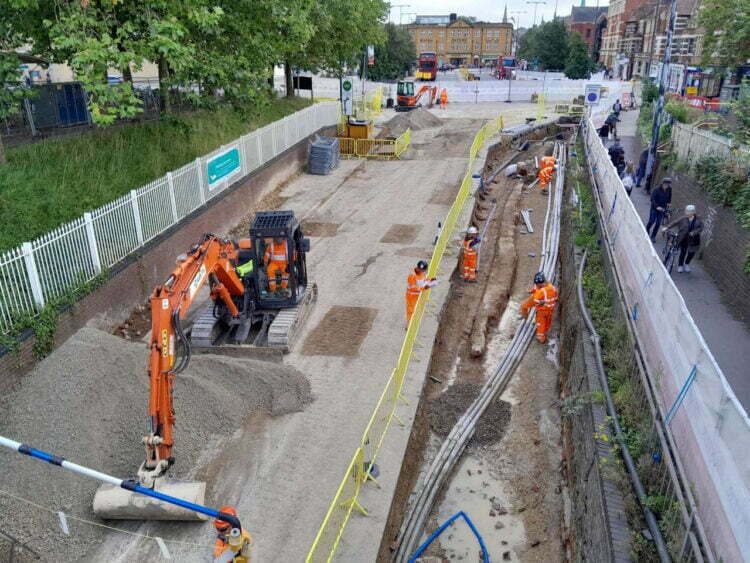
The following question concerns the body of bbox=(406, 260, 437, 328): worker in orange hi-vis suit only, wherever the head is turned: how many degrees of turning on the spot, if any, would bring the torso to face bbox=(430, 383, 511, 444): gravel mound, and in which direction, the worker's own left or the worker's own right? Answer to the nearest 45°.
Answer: approximately 45° to the worker's own right

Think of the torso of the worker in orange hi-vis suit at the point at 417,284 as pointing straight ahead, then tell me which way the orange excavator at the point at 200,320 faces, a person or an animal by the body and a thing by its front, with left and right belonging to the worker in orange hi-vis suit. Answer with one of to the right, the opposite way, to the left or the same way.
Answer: to the right

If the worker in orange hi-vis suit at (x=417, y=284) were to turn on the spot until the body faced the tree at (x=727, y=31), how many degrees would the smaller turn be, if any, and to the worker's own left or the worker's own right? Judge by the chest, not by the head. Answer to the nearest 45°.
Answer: approximately 45° to the worker's own left

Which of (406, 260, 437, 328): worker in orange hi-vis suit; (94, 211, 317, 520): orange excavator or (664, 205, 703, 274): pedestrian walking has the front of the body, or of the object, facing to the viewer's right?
the worker in orange hi-vis suit

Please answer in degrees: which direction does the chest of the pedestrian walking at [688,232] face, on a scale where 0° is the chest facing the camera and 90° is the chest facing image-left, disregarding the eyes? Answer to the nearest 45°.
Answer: approximately 0°

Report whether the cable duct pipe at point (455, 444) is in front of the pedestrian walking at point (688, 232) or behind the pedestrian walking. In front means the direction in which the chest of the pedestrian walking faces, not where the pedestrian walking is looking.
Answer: in front

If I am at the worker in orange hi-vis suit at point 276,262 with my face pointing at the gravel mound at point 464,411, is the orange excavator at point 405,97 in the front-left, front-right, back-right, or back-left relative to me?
back-left

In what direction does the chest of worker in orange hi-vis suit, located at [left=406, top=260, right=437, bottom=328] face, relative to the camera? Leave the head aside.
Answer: to the viewer's right

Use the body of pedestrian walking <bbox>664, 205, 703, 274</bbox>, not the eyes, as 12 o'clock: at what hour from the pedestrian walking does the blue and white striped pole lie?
The blue and white striped pole is roughly at 1 o'clock from the pedestrian walking.

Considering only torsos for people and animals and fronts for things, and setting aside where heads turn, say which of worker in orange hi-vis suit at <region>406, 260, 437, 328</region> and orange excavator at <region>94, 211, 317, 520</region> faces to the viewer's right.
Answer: the worker in orange hi-vis suit

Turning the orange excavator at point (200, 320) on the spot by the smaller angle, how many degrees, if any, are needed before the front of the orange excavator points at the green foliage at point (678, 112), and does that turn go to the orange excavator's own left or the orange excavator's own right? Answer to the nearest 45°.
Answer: approximately 180°

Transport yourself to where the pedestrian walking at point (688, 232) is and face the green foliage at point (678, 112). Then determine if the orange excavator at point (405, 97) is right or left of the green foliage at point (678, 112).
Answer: left

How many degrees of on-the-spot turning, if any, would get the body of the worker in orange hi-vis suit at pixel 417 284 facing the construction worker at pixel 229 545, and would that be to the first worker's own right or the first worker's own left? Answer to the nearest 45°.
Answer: approximately 90° to the first worker's own right

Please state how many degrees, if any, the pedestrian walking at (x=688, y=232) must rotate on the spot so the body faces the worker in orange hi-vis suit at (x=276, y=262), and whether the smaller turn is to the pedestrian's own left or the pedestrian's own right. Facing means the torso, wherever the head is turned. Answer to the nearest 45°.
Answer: approximately 45° to the pedestrian's own right
